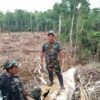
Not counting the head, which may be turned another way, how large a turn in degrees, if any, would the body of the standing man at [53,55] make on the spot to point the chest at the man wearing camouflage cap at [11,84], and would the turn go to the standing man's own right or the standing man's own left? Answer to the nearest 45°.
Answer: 0° — they already face them

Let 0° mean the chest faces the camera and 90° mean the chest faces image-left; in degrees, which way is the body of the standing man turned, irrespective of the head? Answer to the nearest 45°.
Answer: approximately 0°
